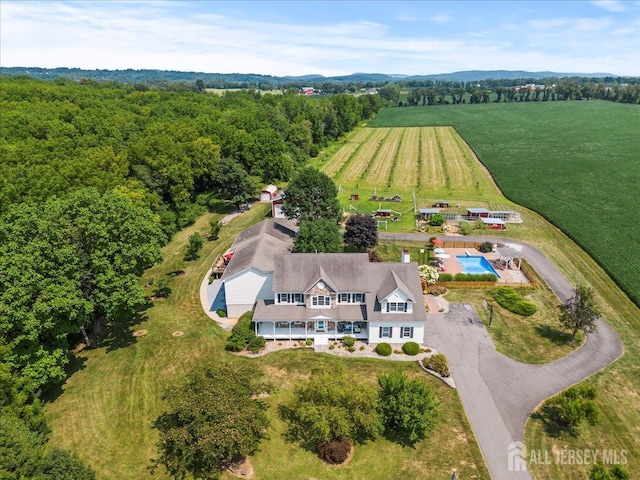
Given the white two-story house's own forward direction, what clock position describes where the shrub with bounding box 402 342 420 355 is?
The shrub is roughly at 10 o'clock from the white two-story house.

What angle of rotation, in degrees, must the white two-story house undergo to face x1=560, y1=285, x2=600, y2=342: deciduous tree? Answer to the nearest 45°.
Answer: approximately 90° to its left

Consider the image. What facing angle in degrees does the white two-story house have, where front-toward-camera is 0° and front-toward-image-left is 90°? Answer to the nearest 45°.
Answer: approximately 0°

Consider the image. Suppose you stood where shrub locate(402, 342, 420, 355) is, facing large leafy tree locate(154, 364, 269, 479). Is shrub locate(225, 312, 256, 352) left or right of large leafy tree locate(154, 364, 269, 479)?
right

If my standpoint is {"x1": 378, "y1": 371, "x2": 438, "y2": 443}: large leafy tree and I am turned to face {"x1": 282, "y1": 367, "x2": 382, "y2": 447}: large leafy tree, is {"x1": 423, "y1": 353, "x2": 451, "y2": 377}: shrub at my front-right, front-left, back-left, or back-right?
back-right

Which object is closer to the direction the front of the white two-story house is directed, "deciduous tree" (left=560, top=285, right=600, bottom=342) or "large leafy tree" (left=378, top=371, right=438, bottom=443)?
the large leafy tree

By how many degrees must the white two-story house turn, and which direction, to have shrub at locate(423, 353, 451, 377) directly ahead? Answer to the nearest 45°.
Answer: approximately 45° to its left

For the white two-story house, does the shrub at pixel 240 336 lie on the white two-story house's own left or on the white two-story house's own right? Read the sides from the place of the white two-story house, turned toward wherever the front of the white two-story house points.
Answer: on the white two-story house's own right

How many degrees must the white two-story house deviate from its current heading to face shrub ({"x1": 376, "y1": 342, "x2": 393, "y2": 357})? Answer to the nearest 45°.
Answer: approximately 45° to its left

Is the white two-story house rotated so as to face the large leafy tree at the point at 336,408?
yes

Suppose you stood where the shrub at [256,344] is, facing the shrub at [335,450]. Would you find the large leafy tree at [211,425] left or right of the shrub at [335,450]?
right

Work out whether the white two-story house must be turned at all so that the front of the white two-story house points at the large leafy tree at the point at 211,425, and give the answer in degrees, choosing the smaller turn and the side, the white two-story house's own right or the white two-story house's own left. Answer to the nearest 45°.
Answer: approximately 45° to the white two-story house's own right
